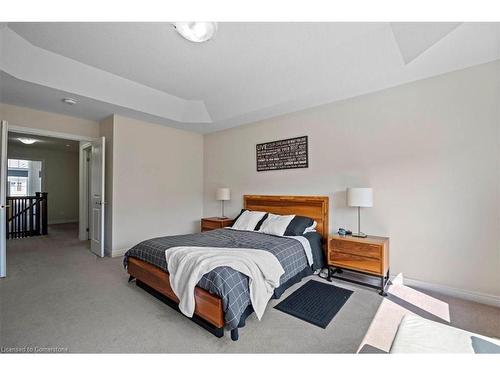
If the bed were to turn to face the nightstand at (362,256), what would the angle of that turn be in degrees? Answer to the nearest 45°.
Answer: approximately 135° to its left

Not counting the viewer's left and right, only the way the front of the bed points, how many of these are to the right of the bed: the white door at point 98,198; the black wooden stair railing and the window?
3

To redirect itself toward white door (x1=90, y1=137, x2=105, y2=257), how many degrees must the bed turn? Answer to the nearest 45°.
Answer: approximately 90° to its right

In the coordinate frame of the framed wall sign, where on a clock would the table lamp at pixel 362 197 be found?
The table lamp is roughly at 9 o'clock from the framed wall sign.

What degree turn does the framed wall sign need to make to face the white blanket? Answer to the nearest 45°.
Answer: approximately 45° to its left

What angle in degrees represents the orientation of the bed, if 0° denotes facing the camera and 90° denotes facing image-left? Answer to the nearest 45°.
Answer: approximately 45°

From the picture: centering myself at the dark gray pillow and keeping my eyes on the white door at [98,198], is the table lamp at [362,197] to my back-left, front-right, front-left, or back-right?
back-left

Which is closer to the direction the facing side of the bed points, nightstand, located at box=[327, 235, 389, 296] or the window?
the window

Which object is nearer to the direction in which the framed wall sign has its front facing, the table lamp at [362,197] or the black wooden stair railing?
the black wooden stair railing

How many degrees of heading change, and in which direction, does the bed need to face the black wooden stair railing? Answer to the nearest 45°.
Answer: approximately 90° to its right

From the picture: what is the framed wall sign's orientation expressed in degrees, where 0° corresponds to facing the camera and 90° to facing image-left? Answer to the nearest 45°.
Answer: approximately 45°
